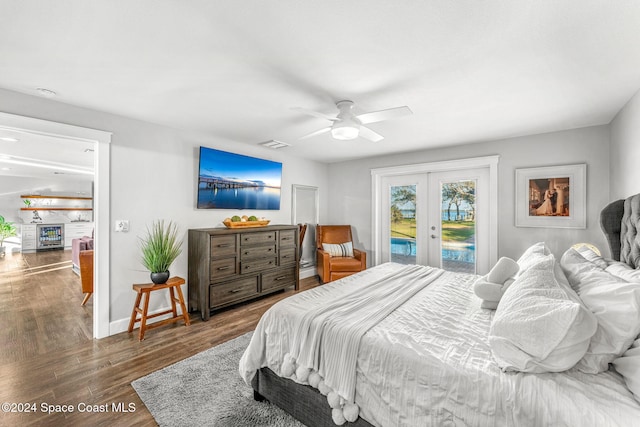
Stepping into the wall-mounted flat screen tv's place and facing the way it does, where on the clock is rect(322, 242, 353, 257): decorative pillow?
The decorative pillow is roughly at 10 o'clock from the wall-mounted flat screen tv.

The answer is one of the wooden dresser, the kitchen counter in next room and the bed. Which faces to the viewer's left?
the bed

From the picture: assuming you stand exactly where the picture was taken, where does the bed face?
facing to the left of the viewer

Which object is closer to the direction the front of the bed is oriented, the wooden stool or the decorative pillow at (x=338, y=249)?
the wooden stool

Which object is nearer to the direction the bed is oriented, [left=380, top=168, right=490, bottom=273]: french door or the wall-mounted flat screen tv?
the wall-mounted flat screen tv

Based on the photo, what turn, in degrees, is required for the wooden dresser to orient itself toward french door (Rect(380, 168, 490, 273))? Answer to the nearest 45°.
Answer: approximately 45° to its left

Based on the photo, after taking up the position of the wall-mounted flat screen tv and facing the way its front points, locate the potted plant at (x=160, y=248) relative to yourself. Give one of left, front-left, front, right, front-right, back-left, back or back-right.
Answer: right

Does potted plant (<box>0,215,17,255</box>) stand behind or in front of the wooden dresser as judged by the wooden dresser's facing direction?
behind

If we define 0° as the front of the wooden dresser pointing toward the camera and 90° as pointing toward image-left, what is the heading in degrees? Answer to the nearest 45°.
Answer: approximately 315°

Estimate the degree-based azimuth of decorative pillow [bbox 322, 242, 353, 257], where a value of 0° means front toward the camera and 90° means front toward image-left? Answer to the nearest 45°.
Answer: approximately 0°
